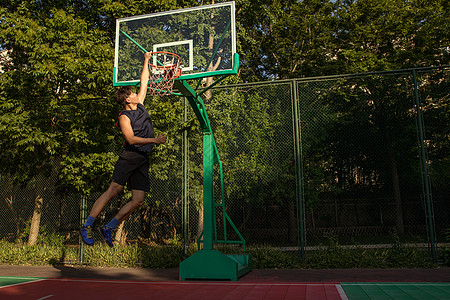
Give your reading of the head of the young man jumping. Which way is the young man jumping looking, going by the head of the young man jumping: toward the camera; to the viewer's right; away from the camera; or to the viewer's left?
to the viewer's right

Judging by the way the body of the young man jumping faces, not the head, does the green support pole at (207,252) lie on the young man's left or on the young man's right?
on the young man's left

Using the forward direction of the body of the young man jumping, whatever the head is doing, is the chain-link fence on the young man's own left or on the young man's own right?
on the young man's own left

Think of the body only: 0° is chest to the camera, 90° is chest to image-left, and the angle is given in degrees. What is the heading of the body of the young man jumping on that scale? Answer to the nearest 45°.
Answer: approximately 315°
